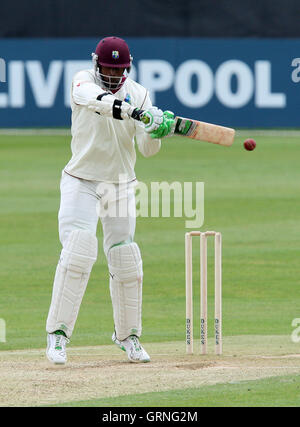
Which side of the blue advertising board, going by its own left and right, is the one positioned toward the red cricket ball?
front

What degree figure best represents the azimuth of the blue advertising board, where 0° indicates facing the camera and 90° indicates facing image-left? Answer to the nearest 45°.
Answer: approximately 0°

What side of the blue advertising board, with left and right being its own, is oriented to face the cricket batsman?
front
